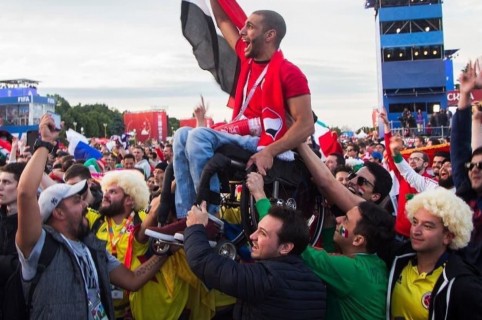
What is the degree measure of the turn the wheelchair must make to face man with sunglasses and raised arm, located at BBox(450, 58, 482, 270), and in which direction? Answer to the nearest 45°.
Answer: approximately 135° to its left

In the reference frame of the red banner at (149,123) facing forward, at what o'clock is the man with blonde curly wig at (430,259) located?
The man with blonde curly wig is roughly at 12 o'clock from the red banner.

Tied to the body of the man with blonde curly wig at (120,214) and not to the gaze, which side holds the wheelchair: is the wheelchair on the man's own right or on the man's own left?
on the man's own left

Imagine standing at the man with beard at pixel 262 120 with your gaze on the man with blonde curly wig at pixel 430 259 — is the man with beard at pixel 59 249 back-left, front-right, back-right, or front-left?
back-right
